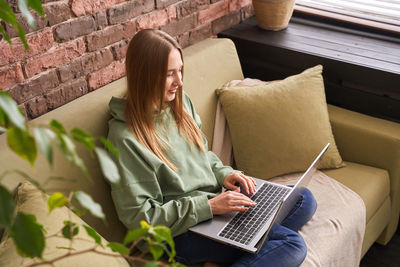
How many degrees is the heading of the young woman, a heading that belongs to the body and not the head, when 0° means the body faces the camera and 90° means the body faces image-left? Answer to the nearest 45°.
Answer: approximately 315°

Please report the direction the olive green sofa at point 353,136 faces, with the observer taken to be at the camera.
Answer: facing the viewer and to the right of the viewer

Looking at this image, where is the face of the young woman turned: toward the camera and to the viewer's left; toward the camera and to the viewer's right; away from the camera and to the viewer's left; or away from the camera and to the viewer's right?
toward the camera and to the viewer's right

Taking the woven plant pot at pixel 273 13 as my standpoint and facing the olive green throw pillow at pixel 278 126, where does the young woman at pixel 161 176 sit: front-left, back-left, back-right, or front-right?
front-right

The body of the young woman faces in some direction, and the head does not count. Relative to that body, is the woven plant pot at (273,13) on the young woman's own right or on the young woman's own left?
on the young woman's own left

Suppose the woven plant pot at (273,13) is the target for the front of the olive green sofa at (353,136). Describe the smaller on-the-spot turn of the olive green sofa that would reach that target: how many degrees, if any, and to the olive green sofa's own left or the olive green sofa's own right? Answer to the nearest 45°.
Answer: approximately 135° to the olive green sofa's own left

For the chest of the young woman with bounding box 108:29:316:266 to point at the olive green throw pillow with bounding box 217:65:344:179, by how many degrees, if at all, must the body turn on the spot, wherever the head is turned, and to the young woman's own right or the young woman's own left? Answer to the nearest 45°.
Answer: approximately 90° to the young woman's own left

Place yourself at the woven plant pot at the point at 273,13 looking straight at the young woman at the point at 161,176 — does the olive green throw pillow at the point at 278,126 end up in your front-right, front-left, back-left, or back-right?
front-left
